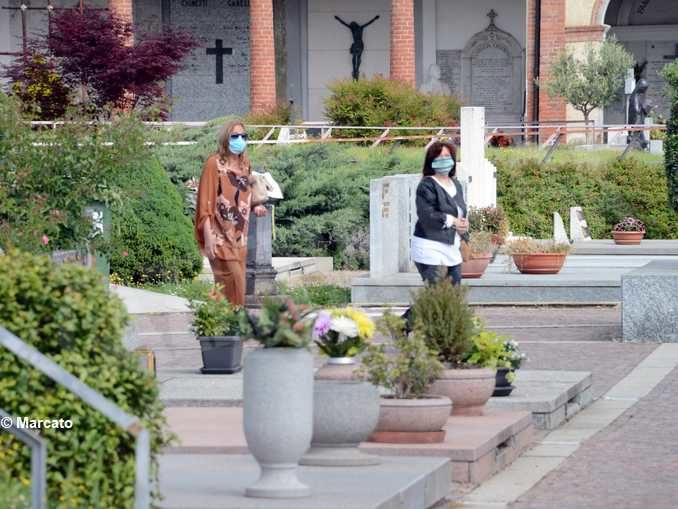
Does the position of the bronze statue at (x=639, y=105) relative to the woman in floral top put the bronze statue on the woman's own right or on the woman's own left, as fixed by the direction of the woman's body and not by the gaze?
on the woman's own left

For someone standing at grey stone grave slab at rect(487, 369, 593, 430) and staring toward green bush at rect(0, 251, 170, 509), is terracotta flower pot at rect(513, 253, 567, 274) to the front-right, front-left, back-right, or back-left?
back-right

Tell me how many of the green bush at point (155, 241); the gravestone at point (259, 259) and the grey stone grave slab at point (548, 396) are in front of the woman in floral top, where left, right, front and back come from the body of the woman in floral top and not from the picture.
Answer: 1

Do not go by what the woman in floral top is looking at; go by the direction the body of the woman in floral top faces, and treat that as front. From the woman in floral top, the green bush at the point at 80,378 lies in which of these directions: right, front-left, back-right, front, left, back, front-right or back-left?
front-right

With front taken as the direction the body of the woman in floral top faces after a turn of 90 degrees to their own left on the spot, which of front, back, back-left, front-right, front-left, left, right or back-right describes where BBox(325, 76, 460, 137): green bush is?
front-left

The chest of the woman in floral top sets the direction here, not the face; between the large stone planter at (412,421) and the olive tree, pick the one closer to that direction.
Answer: the large stone planter

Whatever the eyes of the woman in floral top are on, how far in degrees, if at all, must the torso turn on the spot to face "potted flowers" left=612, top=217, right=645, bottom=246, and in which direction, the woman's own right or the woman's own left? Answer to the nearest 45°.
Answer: approximately 90° to the woman's own left

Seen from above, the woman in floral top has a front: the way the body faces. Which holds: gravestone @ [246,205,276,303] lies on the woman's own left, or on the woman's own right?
on the woman's own left

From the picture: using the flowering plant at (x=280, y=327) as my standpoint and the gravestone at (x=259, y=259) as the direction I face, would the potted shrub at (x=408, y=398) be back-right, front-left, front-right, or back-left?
front-right

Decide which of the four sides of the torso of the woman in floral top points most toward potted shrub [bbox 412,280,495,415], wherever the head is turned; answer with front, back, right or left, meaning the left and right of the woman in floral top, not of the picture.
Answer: front

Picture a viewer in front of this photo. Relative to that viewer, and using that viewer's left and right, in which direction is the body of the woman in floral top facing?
facing the viewer and to the right of the viewer
